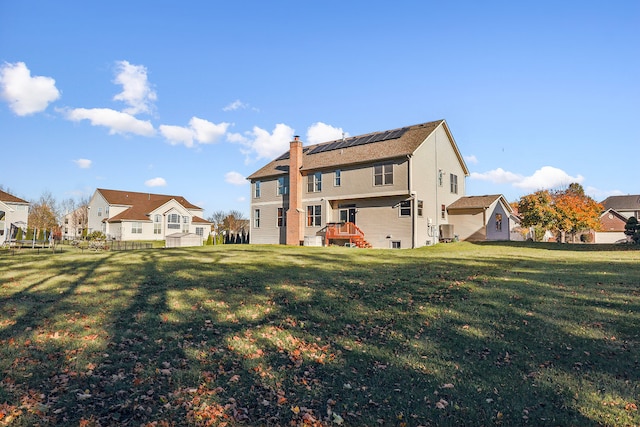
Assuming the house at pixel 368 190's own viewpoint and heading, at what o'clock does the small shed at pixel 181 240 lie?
The small shed is roughly at 8 o'clock from the house.

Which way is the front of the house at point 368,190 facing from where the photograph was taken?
facing away from the viewer and to the right of the viewer

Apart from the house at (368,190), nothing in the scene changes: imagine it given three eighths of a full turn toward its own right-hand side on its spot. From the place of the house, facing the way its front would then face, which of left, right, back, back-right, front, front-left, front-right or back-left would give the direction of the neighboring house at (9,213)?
right

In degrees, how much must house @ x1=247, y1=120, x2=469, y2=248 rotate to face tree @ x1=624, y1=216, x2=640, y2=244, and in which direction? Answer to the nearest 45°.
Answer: approximately 45° to its right
